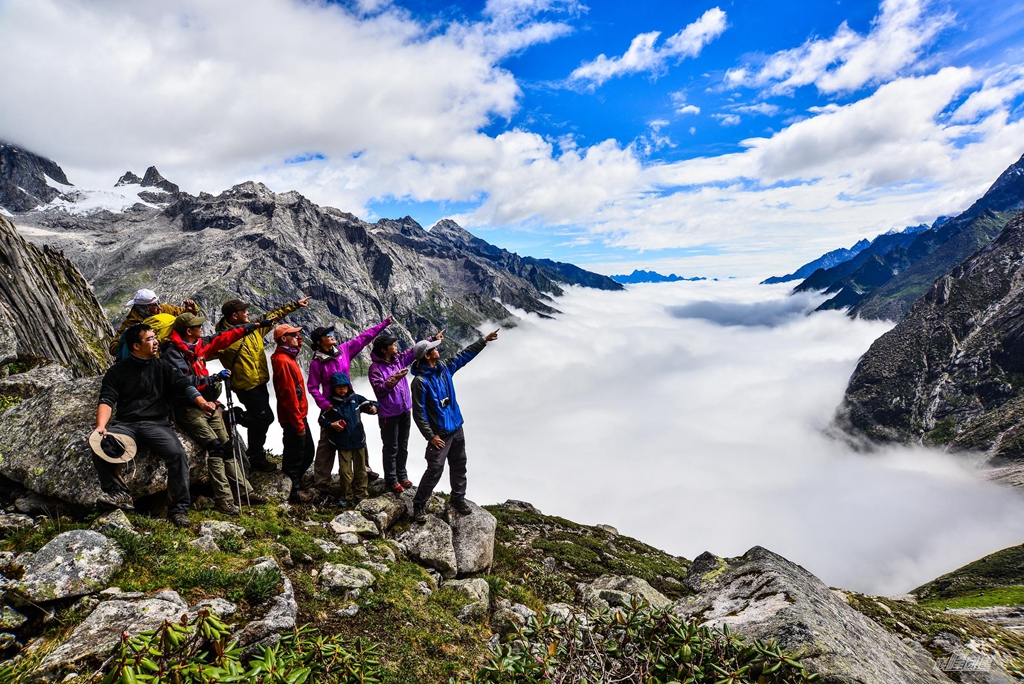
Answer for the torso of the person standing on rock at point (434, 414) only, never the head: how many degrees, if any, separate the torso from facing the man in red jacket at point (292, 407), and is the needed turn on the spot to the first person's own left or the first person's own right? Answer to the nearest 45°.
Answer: approximately 135° to the first person's own right

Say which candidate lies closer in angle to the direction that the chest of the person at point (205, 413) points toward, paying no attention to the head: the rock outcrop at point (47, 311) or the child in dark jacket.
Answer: the child in dark jacket

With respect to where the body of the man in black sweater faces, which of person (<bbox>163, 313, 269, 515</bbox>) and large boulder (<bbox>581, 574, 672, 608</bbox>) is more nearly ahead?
the large boulder

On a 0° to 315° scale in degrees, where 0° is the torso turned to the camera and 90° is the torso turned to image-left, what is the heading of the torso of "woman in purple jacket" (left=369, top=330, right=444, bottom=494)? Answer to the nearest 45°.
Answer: approximately 315°

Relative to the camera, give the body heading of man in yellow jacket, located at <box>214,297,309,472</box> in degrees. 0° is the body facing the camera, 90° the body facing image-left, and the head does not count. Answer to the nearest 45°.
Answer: approximately 270°

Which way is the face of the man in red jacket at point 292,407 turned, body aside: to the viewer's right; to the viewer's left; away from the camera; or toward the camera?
to the viewer's right

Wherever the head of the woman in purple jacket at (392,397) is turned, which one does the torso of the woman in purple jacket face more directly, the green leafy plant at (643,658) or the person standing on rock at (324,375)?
the green leafy plant

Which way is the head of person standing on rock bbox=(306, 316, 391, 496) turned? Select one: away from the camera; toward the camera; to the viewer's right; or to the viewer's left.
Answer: to the viewer's right

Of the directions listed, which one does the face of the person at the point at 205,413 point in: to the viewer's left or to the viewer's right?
to the viewer's right

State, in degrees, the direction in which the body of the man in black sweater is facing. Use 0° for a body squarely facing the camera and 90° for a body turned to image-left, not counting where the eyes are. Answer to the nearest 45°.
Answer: approximately 315°

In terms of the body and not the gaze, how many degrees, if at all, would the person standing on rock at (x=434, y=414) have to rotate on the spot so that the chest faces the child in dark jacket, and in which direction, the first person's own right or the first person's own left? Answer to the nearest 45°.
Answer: approximately 180°
